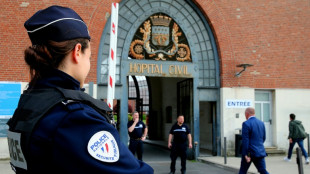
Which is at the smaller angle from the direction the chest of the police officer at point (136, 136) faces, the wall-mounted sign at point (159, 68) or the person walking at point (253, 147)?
the person walking

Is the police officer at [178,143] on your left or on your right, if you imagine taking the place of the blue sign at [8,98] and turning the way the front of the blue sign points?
on your left

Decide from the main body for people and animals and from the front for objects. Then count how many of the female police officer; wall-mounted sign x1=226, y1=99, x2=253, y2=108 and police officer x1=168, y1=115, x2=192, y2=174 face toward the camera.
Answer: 2

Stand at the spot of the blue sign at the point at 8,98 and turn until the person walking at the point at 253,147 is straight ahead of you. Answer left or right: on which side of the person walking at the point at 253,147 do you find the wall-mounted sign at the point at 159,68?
left

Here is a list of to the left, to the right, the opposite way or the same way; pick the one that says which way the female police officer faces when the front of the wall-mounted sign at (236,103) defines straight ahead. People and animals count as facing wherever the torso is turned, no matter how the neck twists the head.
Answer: the opposite way

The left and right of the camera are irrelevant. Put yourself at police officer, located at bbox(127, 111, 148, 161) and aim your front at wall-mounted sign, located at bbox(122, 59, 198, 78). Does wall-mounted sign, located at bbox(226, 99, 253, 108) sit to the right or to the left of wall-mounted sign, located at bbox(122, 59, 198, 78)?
right

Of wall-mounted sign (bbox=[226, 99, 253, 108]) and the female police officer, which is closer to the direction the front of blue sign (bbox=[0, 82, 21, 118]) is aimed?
the female police officer

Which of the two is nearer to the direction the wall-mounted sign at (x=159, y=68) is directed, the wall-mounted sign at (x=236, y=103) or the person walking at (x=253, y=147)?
the person walking

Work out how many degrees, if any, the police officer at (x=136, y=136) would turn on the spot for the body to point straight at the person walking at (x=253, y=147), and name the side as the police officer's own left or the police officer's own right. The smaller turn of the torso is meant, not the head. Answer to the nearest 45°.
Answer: approximately 45° to the police officer's own left

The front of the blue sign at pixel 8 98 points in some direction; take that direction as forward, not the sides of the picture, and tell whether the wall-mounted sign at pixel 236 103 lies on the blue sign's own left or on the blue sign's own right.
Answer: on the blue sign's own left
